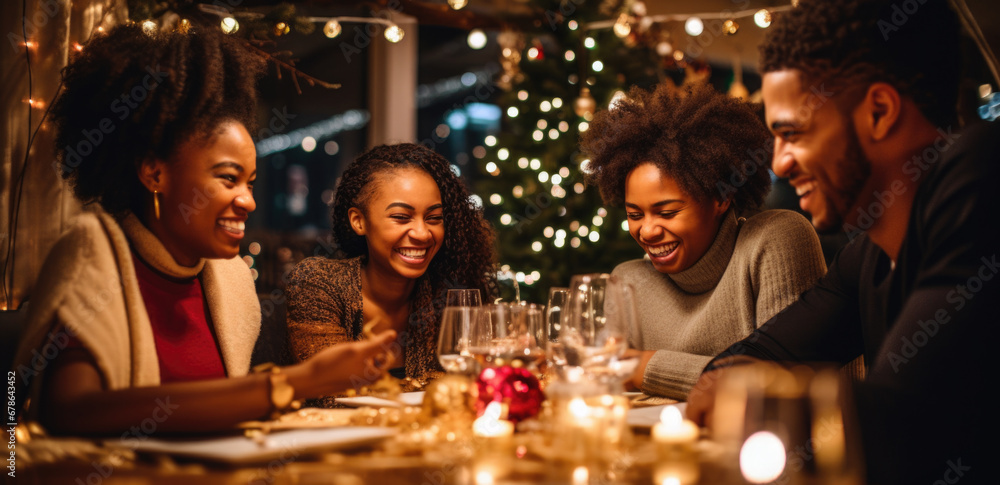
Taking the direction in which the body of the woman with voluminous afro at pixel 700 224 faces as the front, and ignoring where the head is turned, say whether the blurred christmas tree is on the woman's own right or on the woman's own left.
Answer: on the woman's own right

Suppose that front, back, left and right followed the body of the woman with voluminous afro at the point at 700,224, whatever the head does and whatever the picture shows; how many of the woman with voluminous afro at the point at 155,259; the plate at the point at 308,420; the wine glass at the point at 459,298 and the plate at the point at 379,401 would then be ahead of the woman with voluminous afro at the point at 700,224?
4

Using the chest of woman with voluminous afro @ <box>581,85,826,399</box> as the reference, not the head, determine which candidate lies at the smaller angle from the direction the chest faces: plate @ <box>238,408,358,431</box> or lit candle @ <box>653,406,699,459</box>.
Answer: the plate

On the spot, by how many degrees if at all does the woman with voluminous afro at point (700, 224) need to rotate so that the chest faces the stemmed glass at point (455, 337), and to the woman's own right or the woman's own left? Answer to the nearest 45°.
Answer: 0° — they already face it

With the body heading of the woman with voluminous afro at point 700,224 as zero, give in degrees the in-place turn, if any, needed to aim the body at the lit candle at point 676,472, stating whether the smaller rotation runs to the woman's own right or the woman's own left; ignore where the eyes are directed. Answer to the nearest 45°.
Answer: approximately 45° to the woman's own left

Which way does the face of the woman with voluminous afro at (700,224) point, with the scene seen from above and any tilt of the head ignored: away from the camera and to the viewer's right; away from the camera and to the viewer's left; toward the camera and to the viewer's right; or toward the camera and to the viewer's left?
toward the camera and to the viewer's left

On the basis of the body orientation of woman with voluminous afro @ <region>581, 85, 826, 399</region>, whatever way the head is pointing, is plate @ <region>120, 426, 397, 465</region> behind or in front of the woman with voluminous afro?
in front

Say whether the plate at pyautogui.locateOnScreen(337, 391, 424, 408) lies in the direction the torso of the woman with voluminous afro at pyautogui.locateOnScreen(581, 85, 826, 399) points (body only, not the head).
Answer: yes

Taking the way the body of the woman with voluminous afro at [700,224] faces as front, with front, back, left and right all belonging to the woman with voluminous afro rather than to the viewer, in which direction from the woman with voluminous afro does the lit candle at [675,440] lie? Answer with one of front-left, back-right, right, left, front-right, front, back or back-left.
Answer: front-left

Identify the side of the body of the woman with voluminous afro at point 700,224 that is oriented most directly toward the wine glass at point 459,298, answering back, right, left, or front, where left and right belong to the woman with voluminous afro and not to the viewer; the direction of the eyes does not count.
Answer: front

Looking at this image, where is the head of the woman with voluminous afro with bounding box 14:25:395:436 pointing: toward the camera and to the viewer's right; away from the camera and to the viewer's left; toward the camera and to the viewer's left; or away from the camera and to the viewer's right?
toward the camera and to the viewer's right

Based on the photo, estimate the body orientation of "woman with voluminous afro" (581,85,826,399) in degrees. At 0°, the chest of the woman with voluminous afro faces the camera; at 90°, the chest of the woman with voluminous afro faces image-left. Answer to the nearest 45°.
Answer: approximately 45°
